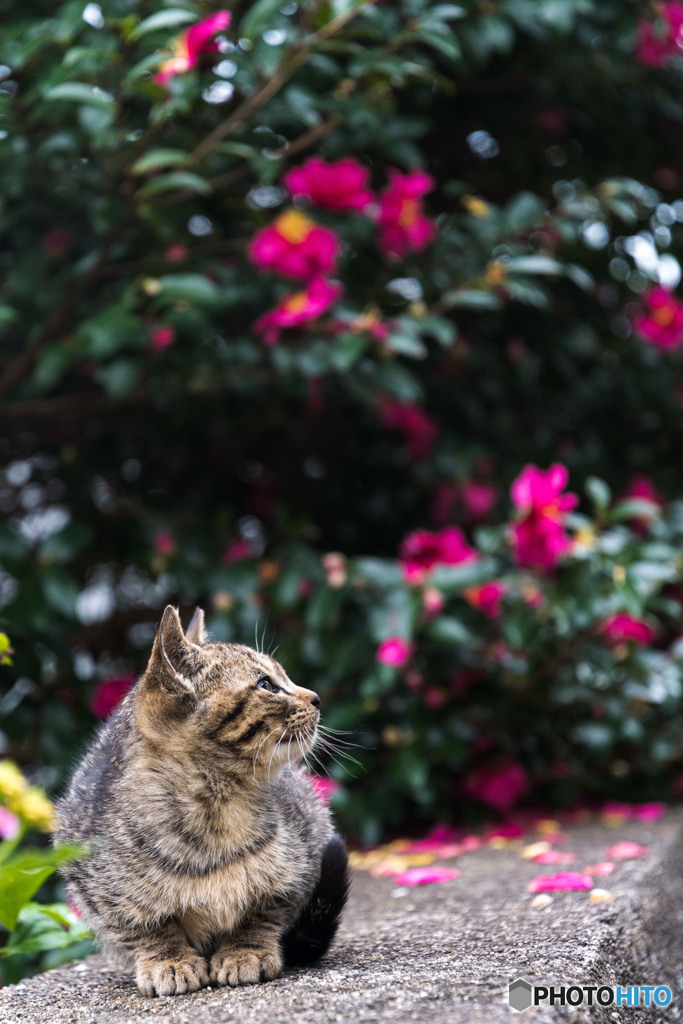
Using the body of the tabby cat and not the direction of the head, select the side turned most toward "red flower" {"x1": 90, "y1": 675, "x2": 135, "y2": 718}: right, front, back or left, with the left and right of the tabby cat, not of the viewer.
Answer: back

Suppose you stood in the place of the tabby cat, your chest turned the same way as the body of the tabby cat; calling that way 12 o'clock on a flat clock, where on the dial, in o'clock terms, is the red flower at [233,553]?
The red flower is roughly at 6 o'clock from the tabby cat.

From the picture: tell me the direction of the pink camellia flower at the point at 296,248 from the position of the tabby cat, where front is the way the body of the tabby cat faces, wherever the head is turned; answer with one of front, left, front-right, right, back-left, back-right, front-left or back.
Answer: back

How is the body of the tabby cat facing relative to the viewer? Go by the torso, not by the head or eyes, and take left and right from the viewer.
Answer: facing the viewer

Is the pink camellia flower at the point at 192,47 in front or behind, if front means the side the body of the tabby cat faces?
behind

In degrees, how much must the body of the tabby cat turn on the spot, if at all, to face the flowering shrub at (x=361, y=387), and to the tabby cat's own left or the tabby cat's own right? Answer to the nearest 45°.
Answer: approximately 180°
